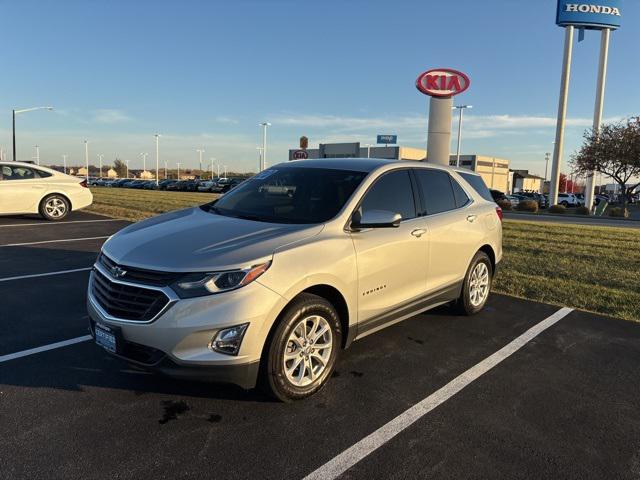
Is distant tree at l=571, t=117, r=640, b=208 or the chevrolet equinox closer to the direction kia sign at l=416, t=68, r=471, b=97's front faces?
the chevrolet equinox

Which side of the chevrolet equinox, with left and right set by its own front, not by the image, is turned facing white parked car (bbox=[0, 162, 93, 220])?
right

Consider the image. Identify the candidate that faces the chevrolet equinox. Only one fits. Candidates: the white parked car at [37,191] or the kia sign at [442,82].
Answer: the kia sign

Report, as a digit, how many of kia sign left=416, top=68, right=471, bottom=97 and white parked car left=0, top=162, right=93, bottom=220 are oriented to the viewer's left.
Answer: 1

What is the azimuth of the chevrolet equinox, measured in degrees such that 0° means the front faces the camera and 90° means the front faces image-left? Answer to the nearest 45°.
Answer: approximately 45°

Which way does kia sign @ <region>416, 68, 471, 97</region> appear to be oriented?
toward the camera

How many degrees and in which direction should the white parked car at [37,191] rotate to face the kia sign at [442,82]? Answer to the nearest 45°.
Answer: approximately 180°

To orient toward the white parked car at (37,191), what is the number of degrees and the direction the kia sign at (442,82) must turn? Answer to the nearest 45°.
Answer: approximately 45° to its right

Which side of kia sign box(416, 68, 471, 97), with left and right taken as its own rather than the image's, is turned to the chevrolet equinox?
front

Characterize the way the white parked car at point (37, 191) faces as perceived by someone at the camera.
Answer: facing to the left of the viewer

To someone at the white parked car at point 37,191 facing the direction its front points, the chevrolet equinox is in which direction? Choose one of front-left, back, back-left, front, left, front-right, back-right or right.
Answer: left

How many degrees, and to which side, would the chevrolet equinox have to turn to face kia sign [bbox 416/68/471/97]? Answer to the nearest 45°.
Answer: approximately 135° to its right

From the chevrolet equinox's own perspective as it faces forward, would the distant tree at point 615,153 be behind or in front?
behind

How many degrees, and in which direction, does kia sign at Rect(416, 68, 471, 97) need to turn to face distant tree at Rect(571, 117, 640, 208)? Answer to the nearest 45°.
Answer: approximately 135° to its left
